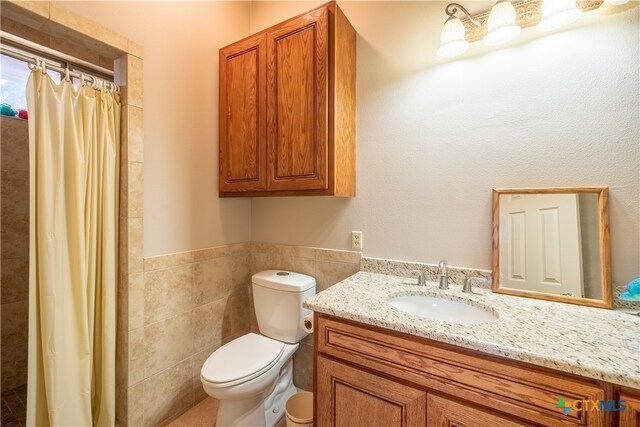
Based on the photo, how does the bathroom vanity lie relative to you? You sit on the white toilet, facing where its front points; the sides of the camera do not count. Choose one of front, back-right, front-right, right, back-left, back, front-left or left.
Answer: left

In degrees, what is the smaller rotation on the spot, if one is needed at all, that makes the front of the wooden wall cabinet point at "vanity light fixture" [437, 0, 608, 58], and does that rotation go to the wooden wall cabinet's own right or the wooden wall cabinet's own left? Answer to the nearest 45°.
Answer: approximately 90° to the wooden wall cabinet's own left

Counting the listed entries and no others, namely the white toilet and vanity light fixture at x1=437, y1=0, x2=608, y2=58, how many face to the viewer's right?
0

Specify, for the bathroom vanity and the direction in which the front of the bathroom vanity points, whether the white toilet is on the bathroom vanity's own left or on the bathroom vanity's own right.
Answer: on the bathroom vanity's own right

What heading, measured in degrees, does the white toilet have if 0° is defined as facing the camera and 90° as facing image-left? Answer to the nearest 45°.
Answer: approximately 45°
